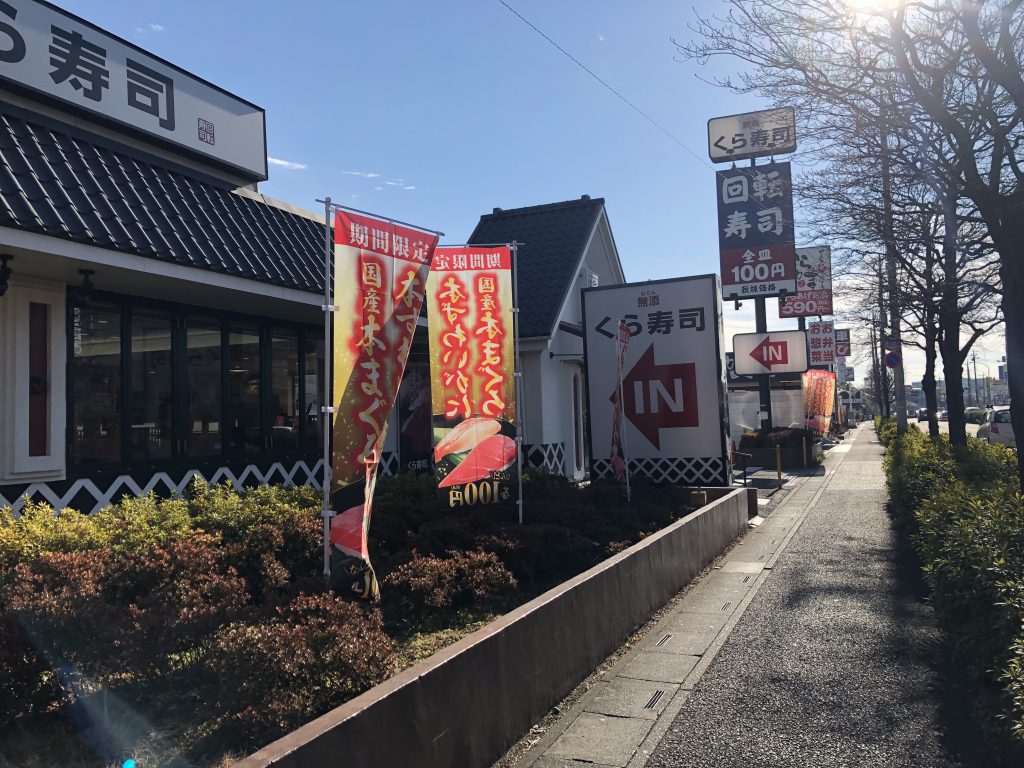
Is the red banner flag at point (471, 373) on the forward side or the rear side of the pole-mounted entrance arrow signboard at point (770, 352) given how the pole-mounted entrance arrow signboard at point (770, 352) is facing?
on the forward side

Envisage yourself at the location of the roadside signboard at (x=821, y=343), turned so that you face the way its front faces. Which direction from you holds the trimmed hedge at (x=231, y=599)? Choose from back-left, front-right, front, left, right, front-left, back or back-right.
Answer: front

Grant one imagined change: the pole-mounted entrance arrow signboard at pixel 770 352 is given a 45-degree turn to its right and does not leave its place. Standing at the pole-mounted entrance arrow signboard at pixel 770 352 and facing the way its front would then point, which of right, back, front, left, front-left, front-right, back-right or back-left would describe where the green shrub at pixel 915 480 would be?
front-left

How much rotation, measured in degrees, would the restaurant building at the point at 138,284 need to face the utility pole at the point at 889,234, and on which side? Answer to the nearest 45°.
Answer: approximately 45° to its left

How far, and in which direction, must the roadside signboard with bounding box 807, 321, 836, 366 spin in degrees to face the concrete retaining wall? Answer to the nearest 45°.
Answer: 0° — it already faces it

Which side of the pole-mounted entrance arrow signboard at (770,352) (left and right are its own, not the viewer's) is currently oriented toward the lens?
front

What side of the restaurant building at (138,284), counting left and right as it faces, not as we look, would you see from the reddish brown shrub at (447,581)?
front

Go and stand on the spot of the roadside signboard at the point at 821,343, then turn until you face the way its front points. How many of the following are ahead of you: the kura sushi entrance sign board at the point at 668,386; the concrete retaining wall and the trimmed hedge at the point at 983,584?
3

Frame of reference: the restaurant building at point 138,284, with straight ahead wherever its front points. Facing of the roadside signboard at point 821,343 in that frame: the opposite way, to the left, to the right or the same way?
to the right

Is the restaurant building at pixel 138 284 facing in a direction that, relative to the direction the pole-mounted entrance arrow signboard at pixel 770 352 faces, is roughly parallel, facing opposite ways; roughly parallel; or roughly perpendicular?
roughly perpendicular

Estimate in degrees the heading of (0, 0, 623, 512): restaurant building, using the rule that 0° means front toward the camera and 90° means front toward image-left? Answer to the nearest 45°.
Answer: approximately 315°

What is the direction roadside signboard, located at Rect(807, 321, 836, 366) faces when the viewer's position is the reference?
facing the viewer

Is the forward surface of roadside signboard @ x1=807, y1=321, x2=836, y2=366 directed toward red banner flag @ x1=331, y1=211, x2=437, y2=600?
yes

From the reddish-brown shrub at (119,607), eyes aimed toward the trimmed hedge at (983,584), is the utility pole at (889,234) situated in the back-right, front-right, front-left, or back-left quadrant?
front-left

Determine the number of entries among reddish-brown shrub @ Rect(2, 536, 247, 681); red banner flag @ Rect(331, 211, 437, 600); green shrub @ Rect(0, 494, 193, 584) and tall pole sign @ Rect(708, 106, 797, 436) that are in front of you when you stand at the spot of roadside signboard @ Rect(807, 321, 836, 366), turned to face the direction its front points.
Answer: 4

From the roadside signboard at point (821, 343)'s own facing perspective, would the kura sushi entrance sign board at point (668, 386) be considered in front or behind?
in front

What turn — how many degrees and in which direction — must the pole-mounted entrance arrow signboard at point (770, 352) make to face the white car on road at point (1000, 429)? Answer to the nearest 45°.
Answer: approximately 135° to its left

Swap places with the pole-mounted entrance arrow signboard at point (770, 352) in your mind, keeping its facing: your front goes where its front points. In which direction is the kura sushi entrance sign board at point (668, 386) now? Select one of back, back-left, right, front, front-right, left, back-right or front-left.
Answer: front

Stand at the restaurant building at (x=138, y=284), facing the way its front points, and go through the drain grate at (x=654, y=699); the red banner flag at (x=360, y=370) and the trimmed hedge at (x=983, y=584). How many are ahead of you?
3

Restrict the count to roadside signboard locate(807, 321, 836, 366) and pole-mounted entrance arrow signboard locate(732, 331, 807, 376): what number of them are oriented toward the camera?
2

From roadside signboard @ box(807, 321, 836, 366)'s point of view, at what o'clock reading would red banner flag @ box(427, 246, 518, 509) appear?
The red banner flag is roughly at 12 o'clock from the roadside signboard.
